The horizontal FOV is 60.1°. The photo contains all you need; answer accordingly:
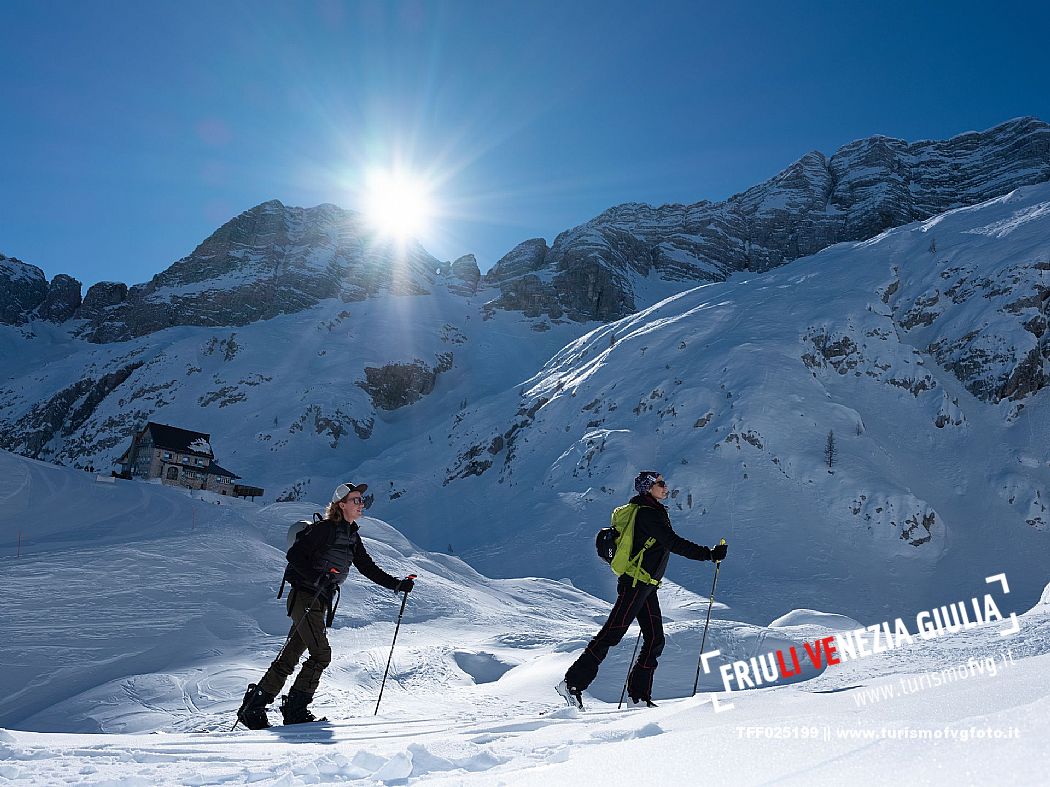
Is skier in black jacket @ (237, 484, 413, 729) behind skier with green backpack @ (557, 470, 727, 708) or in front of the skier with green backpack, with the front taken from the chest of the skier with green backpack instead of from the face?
behind

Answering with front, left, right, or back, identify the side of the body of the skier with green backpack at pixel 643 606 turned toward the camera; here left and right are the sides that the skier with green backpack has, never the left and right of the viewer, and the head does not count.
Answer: right

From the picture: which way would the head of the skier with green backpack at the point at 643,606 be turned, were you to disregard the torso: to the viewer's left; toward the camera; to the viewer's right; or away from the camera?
to the viewer's right

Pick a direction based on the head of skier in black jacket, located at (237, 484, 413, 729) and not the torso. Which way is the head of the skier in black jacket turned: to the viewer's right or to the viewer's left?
to the viewer's right
